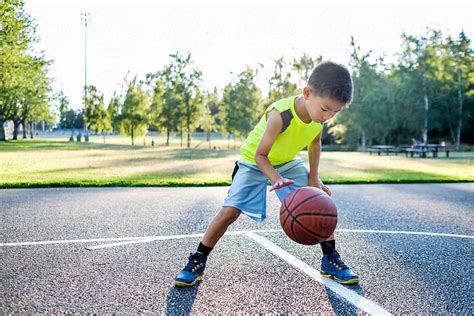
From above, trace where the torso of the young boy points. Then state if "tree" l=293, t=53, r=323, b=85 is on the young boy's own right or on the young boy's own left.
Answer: on the young boy's own left

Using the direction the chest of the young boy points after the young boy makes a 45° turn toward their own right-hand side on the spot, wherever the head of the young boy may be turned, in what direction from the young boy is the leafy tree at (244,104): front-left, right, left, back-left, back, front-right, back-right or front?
back

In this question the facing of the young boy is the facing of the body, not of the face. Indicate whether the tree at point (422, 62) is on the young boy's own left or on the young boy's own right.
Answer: on the young boy's own left

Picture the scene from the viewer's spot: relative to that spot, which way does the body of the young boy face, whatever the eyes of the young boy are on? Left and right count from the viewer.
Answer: facing the viewer and to the right of the viewer

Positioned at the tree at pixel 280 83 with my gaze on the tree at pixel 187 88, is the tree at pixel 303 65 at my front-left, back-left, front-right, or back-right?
back-right

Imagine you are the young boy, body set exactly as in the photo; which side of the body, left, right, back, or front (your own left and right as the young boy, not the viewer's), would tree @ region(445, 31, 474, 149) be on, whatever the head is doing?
left

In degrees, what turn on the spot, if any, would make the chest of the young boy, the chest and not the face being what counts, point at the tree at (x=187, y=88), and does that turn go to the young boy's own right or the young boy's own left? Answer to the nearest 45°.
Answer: approximately 135° to the young boy's own left
